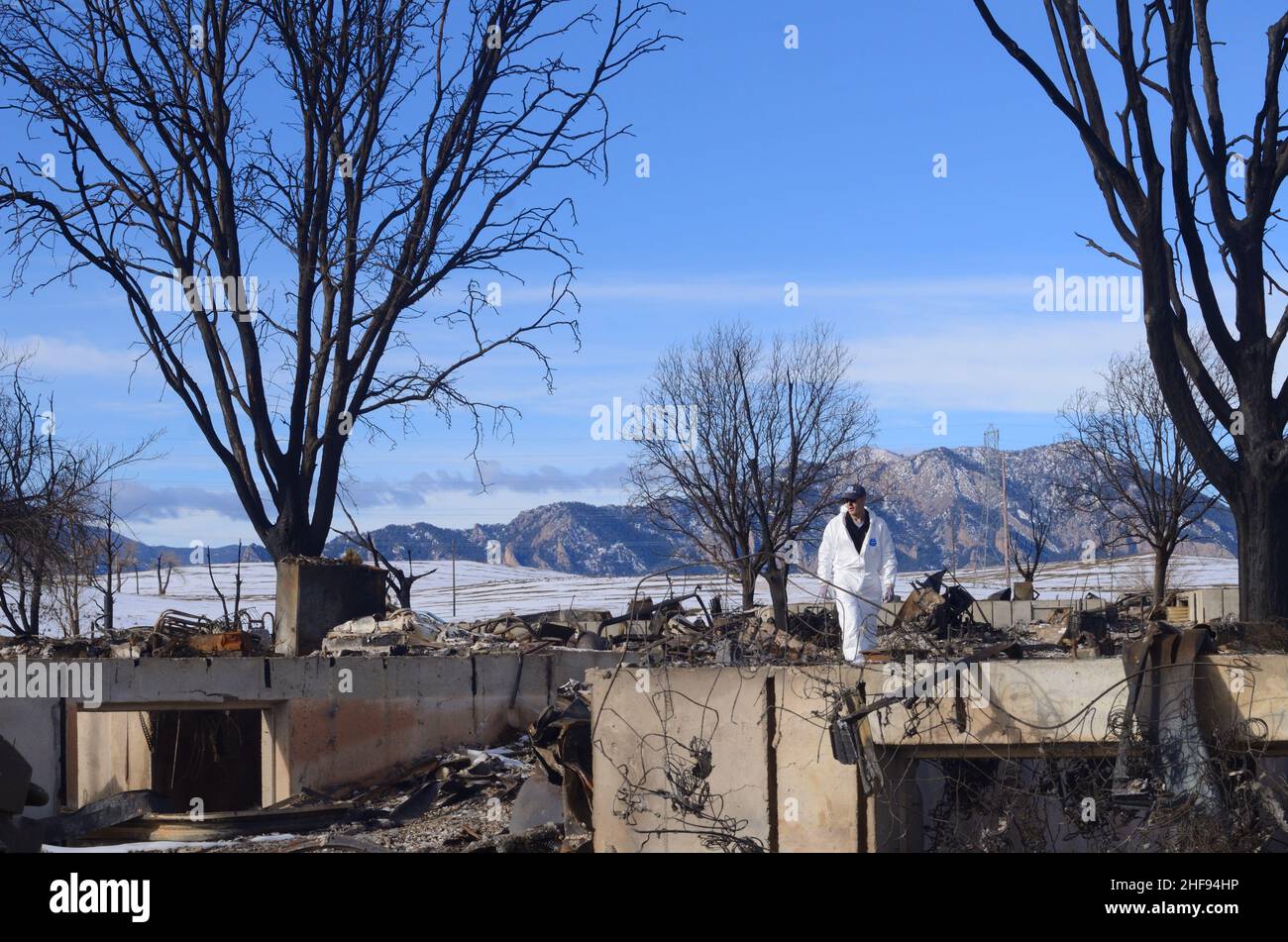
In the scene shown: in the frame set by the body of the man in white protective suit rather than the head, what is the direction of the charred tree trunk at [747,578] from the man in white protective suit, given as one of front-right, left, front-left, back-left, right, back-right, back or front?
back

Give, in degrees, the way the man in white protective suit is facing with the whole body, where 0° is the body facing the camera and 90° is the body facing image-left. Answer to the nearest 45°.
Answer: approximately 0°
